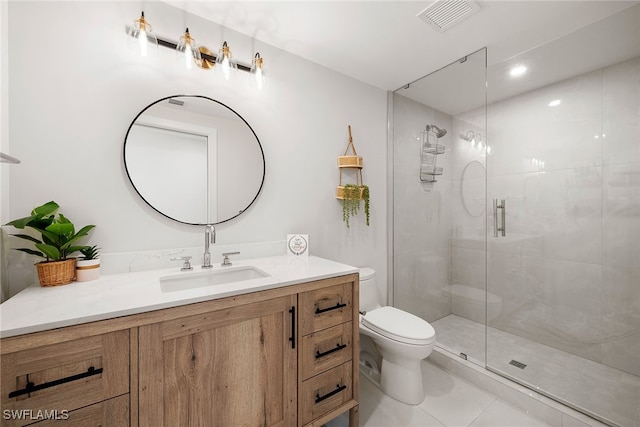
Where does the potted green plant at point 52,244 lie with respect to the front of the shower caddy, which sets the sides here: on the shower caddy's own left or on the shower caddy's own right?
on the shower caddy's own right

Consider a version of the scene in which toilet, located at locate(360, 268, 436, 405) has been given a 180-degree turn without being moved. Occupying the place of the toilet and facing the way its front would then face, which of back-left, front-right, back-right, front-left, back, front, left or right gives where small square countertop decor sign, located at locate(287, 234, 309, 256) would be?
front-left

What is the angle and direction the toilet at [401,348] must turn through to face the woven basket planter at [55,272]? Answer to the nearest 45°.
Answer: approximately 90° to its right

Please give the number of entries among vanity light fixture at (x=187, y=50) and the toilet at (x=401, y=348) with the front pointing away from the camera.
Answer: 0

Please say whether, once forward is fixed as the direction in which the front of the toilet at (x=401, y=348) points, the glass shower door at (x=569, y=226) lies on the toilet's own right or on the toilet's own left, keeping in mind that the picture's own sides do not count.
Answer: on the toilet's own left

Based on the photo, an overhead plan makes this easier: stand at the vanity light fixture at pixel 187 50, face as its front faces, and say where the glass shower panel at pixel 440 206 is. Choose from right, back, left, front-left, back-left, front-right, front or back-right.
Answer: left

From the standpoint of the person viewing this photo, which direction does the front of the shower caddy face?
facing the viewer and to the right of the viewer

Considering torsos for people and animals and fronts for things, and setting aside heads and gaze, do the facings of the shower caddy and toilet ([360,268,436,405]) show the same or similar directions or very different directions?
same or similar directions

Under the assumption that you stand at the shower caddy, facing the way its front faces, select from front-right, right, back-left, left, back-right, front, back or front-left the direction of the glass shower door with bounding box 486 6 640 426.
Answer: front-left

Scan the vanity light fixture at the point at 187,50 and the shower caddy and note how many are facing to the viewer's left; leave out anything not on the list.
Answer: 0

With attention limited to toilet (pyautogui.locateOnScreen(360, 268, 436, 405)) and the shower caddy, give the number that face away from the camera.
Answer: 0

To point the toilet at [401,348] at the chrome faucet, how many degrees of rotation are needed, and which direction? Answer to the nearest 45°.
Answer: approximately 90° to its right
